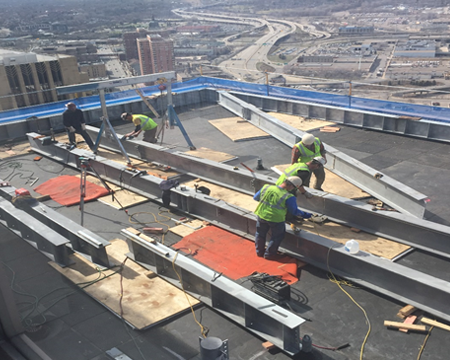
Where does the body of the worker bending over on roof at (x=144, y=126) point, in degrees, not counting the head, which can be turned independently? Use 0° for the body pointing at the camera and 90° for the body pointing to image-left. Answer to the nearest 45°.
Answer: approximately 90°

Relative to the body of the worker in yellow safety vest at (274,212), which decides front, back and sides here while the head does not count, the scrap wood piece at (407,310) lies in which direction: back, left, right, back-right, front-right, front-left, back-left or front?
right

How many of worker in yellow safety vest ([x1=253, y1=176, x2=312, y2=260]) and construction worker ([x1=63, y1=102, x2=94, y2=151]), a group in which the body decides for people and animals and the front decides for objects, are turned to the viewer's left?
0

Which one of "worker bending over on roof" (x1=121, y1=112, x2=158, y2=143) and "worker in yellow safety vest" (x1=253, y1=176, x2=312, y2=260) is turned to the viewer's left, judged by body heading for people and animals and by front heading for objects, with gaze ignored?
the worker bending over on roof

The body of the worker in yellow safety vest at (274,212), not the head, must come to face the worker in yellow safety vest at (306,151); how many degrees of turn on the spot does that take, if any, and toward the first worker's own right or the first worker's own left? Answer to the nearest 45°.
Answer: approximately 45° to the first worker's own left

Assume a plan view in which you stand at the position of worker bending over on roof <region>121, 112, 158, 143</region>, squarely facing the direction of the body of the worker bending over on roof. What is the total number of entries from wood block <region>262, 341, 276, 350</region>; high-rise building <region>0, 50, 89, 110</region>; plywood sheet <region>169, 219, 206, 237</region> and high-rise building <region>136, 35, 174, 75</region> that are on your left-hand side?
2
